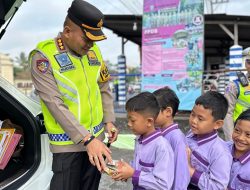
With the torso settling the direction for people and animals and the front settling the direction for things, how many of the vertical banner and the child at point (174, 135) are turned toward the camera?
1

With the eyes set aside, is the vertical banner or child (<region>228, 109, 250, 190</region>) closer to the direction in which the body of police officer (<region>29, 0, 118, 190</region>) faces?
the child

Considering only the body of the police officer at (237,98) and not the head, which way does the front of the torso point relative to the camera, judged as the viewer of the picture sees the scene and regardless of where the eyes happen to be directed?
toward the camera

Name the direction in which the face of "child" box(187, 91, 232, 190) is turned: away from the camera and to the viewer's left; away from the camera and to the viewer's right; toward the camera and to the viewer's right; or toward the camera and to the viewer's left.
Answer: toward the camera and to the viewer's left

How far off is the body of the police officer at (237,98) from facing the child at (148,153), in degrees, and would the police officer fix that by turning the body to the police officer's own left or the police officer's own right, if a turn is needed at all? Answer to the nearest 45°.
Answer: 0° — they already face them

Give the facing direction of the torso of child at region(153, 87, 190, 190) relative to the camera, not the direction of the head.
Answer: to the viewer's left

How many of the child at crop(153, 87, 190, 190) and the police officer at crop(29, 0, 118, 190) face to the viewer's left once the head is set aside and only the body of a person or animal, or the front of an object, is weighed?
1

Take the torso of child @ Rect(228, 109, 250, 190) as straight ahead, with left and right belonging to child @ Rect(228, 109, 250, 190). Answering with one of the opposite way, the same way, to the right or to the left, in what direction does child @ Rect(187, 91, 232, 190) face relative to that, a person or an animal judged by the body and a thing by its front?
the same way

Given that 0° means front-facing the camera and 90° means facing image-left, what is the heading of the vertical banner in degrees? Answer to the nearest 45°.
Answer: approximately 0°

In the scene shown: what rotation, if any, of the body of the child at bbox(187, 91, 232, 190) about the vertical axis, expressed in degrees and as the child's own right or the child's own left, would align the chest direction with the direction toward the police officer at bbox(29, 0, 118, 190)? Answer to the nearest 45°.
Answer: approximately 45° to the child's own right

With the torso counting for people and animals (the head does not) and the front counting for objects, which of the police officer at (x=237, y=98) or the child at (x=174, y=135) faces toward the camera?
the police officer

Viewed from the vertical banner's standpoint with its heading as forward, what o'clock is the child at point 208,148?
The child is roughly at 12 o'clock from the vertical banner.

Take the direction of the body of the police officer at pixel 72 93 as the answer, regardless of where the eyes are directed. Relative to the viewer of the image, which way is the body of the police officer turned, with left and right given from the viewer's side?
facing the viewer and to the right of the viewer
